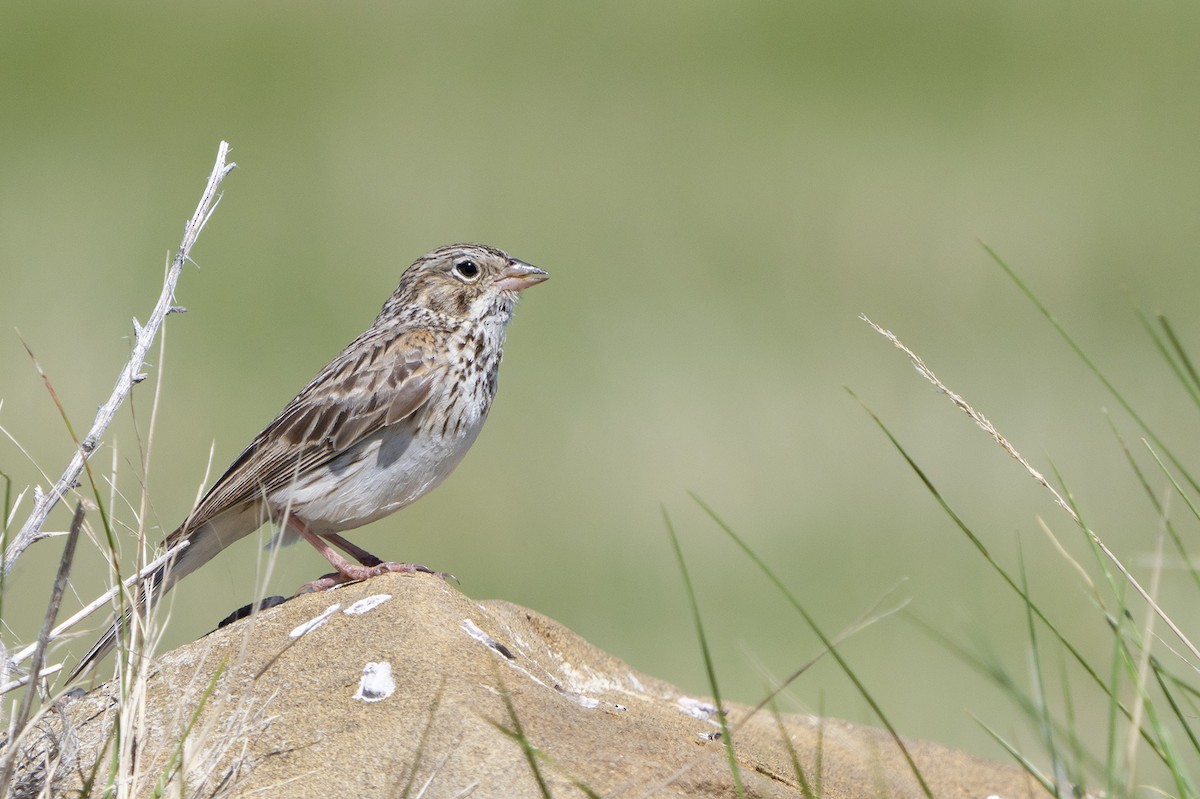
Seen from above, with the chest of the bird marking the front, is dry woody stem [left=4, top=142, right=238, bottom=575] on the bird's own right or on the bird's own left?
on the bird's own right

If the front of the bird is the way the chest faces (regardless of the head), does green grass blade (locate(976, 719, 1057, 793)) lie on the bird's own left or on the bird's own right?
on the bird's own right

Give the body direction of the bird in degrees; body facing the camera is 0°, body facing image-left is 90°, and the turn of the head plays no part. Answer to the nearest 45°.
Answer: approximately 270°

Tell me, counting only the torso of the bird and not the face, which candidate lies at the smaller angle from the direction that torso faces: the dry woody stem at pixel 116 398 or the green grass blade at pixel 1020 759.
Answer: the green grass blade
